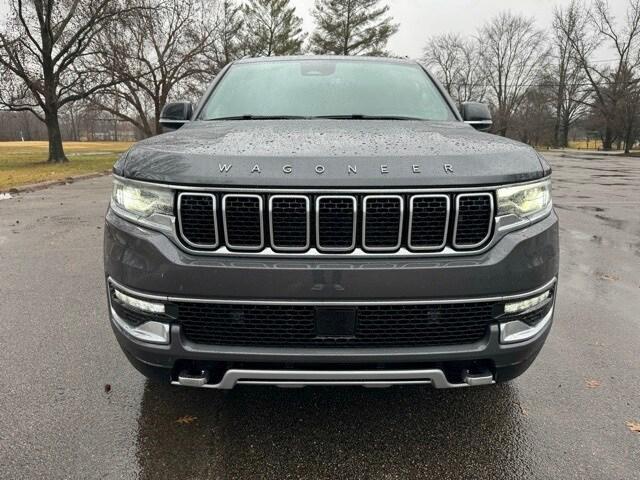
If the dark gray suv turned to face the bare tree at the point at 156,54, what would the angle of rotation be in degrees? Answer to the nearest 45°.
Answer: approximately 180°

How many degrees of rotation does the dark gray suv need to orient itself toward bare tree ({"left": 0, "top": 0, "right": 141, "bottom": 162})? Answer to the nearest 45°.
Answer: approximately 135° to its right

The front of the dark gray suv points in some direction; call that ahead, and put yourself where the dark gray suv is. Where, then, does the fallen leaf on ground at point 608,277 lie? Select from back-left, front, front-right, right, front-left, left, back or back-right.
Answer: back-left

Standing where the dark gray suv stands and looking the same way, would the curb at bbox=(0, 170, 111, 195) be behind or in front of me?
behind

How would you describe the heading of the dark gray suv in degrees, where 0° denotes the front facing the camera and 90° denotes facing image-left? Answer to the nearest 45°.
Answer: approximately 0°
